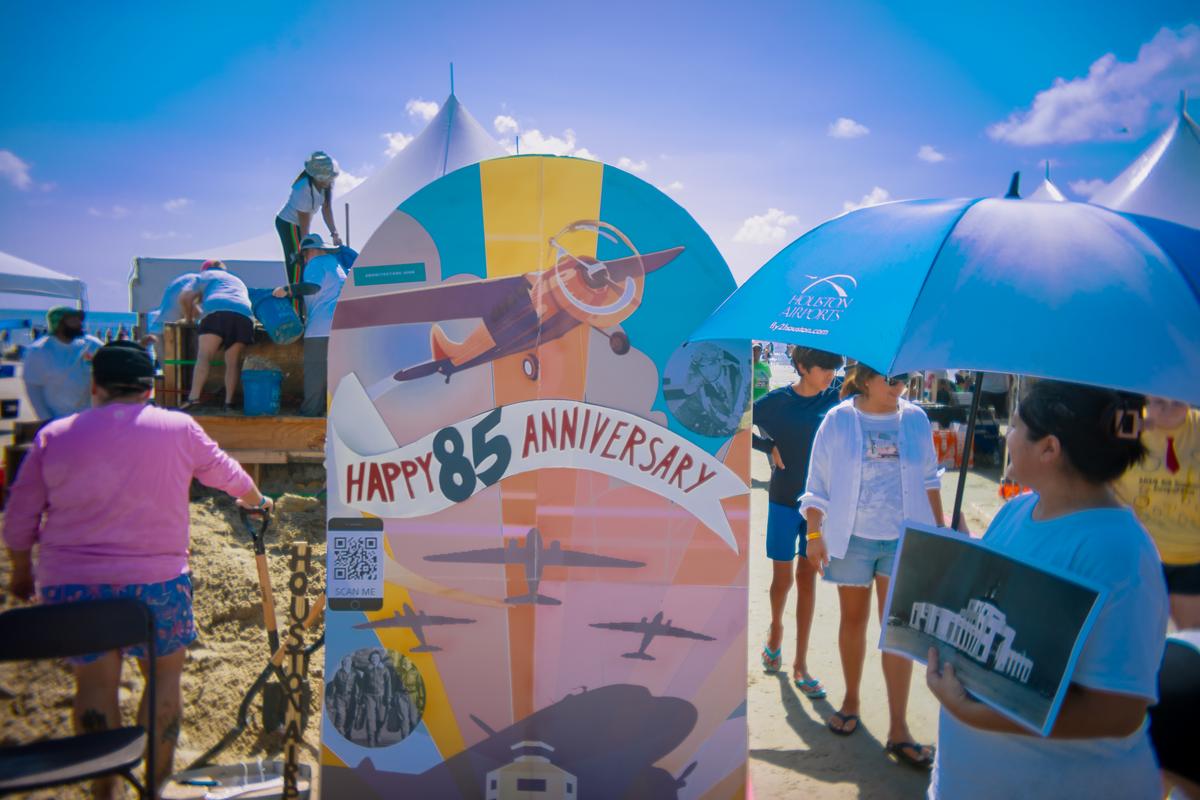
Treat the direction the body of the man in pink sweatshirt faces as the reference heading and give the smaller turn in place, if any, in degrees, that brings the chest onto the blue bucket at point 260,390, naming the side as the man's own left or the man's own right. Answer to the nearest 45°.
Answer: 0° — they already face it

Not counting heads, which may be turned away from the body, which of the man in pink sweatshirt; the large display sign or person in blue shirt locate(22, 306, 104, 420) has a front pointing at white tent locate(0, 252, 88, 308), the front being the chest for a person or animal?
the man in pink sweatshirt

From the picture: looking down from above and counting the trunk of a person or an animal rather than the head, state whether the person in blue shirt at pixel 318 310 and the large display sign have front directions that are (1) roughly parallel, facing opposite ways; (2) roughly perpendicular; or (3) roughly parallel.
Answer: roughly perpendicular

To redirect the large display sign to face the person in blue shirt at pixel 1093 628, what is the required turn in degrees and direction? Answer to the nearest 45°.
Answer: approximately 45° to its left

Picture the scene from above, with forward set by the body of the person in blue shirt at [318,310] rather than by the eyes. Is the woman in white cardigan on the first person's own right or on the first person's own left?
on the first person's own left

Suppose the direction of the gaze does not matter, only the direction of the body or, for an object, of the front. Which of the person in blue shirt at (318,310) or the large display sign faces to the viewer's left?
the person in blue shirt

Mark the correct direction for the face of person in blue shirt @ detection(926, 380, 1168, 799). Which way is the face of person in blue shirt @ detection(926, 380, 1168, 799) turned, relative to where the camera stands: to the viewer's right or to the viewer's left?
to the viewer's left

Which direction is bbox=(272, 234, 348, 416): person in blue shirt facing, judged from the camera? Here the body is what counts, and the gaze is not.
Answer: to the viewer's left

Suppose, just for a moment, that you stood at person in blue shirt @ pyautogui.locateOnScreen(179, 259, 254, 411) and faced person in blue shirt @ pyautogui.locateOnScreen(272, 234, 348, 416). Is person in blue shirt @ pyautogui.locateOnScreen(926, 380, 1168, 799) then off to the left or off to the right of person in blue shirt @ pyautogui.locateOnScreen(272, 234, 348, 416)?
right

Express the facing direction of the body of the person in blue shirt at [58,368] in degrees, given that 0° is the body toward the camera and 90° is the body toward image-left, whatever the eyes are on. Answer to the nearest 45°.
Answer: approximately 315°

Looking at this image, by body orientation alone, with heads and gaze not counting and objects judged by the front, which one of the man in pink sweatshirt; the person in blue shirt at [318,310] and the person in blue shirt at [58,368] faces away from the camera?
the man in pink sweatshirt

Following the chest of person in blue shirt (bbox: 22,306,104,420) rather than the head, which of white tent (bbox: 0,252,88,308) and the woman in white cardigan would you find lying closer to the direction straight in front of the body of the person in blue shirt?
the woman in white cardigan

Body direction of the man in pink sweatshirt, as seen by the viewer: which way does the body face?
away from the camera

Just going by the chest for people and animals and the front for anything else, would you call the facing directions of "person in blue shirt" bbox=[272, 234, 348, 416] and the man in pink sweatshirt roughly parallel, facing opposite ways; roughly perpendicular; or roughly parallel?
roughly perpendicular
